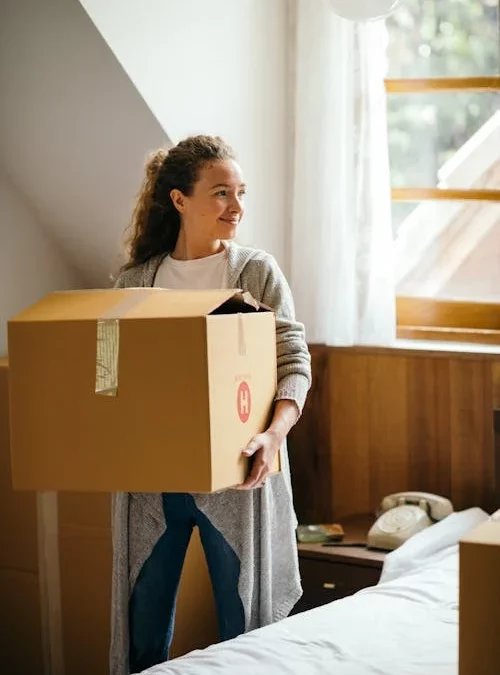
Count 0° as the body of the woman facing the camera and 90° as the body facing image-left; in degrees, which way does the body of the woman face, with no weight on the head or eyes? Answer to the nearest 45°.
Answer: approximately 0°

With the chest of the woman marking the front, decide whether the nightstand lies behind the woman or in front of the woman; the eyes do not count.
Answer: behind

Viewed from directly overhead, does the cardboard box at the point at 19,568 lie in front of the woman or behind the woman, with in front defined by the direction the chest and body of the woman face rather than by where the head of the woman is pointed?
behind

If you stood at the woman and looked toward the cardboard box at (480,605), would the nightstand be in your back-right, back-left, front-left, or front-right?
back-left

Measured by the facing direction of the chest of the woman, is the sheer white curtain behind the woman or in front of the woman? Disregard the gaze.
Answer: behind
